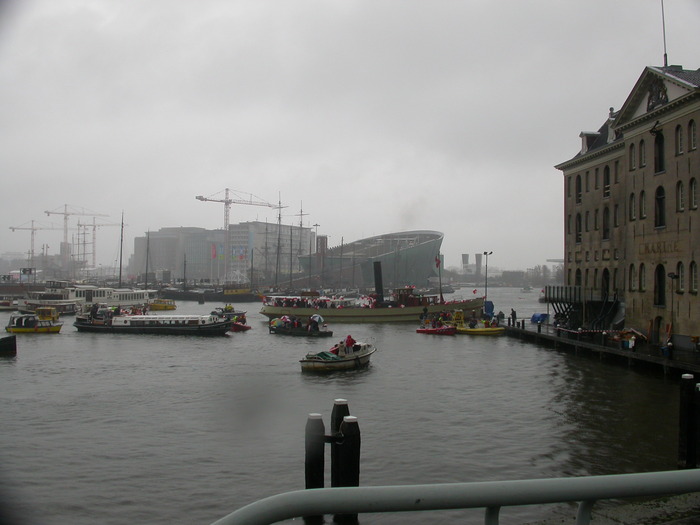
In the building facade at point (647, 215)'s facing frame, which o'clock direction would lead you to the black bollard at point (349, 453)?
The black bollard is roughly at 11 o'clock from the building facade.

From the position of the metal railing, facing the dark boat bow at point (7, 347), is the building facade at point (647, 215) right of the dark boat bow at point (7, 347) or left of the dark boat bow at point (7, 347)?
right

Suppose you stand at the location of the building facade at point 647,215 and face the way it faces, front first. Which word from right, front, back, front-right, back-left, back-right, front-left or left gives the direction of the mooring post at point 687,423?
front-left

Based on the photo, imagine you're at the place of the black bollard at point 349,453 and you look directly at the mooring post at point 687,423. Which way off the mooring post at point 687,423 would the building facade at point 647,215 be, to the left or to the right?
left

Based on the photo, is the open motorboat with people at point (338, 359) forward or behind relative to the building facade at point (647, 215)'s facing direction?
forward

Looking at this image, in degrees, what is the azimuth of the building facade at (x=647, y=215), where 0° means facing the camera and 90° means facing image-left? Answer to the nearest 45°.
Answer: approximately 45°

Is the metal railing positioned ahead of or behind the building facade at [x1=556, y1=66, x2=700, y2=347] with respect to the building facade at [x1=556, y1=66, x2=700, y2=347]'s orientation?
ahead

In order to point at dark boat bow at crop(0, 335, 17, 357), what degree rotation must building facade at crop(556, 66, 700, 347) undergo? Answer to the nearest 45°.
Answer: approximately 45° to its right
